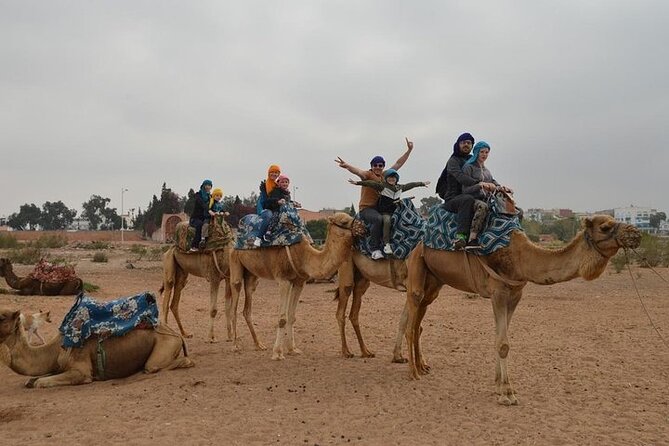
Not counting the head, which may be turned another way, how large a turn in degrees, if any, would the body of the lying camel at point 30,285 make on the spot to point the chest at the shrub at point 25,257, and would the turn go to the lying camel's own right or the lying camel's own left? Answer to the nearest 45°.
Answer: approximately 90° to the lying camel's own right

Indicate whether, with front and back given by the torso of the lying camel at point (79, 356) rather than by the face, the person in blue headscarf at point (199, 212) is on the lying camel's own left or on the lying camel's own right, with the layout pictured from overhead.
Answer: on the lying camel's own right

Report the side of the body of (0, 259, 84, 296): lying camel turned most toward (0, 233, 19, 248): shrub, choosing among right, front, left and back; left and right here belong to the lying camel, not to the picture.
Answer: right

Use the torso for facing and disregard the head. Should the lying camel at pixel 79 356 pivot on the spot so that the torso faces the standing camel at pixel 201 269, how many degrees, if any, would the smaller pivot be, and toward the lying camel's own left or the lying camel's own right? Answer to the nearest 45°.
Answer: approximately 135° to the lying camel's own right

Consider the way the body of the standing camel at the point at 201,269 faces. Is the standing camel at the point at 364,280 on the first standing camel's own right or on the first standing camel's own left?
on the first standing camel's own right

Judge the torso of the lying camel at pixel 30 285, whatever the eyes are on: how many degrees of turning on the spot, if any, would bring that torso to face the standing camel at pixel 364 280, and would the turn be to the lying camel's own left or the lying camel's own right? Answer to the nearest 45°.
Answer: approximately 135° to the lying camel's own left

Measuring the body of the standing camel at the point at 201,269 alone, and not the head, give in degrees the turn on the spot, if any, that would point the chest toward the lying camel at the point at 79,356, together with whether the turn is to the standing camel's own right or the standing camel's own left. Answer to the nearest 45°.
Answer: approximately 135° to the standing camel's own right

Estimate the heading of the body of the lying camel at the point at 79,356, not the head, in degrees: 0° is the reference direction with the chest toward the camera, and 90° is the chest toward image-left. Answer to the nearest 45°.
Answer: approximately 90°

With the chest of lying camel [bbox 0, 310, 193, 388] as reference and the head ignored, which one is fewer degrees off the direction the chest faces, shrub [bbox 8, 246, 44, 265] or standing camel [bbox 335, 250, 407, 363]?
the shrub

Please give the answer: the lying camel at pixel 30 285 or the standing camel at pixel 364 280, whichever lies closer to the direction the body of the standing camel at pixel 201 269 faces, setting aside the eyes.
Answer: the standing camel

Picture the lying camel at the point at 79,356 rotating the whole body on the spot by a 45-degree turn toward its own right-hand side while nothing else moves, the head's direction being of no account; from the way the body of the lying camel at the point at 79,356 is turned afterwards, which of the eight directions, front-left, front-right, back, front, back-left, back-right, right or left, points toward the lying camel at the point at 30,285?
front-right

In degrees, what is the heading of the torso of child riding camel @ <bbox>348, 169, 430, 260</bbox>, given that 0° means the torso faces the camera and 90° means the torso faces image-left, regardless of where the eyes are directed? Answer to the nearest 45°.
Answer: approximately 0°

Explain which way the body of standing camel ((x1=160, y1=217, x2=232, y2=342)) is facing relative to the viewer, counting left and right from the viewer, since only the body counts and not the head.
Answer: facing to the right of the viewer

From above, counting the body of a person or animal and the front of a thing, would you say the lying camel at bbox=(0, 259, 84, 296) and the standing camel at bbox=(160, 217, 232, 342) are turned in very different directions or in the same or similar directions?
very different directions

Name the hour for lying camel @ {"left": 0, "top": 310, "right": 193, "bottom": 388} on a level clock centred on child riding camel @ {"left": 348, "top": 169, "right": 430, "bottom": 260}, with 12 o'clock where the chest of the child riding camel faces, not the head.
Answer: The lying camel is roughly at 2 o'clock from the child riding camel.

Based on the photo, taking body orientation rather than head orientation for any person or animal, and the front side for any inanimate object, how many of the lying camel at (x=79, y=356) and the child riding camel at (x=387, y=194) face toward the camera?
1
